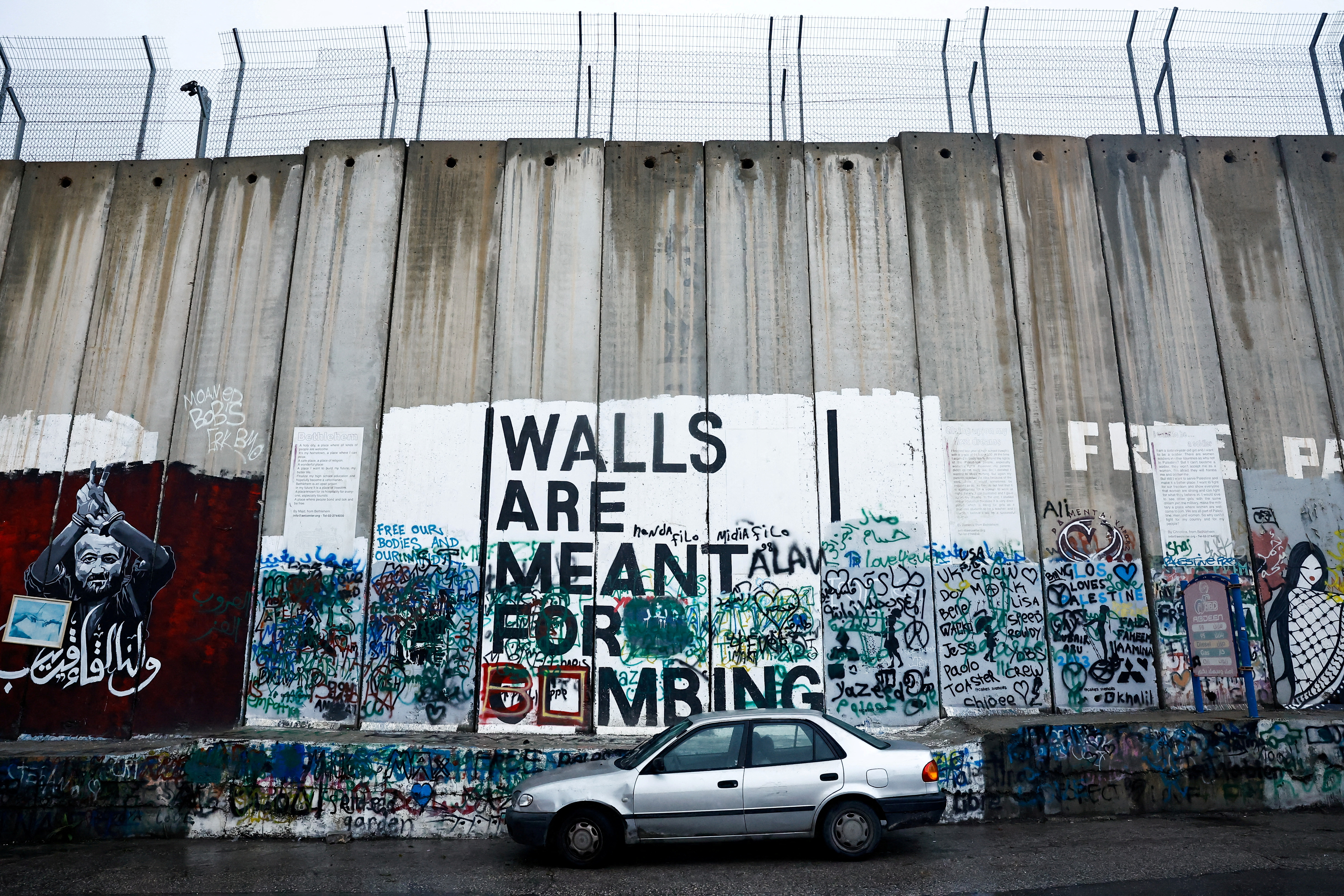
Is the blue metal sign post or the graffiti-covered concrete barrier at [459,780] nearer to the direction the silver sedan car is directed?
the graffiti-covered concrete barrier

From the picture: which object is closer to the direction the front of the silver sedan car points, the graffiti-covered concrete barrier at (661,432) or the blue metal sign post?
the graffiti-covered concrete barrier

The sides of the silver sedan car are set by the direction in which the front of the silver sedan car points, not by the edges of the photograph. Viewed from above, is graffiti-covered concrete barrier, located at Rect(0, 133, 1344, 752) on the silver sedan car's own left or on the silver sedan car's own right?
on the silver sedan car's own right

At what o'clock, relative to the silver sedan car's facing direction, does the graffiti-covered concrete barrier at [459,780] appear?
The graffiti-covered concrete barrier is roughly at 1 o'clock from the silver sedan car.

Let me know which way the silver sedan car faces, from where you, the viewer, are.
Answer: facing to the left of the viewer
